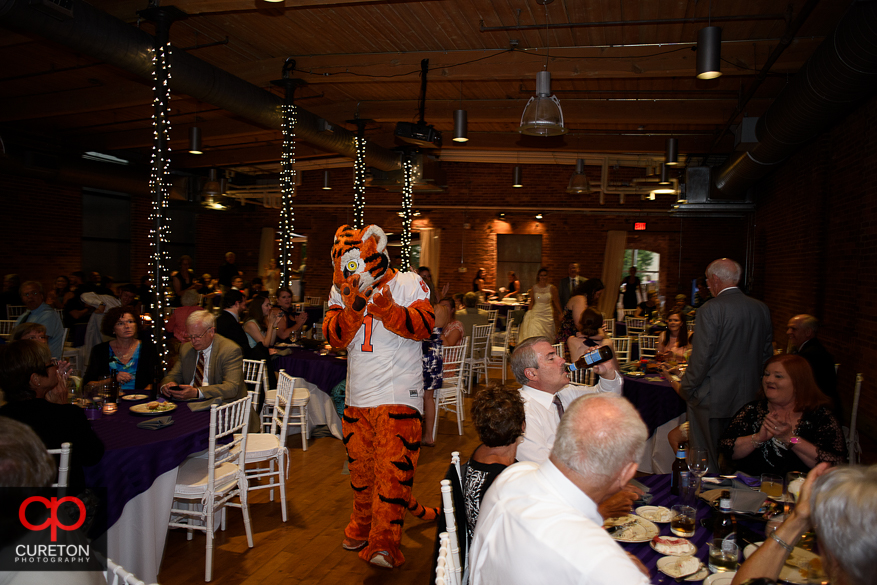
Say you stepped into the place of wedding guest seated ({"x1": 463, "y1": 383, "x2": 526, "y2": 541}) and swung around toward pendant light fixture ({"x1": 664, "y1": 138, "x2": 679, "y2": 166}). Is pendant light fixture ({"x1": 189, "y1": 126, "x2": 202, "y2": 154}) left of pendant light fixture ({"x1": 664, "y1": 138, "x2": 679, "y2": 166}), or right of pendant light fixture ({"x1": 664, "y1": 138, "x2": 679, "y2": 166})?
left

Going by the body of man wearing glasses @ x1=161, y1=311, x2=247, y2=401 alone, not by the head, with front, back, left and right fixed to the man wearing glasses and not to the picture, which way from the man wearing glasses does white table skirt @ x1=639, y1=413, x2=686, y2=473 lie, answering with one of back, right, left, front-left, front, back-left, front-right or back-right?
back-left

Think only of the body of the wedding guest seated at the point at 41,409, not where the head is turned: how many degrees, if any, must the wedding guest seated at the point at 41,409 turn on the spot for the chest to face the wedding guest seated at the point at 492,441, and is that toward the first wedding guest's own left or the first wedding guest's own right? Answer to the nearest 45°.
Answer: approximately 90° to the first wedding guest's own right

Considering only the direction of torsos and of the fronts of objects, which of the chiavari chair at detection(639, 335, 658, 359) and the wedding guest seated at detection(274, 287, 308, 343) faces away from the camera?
the chiavari chair

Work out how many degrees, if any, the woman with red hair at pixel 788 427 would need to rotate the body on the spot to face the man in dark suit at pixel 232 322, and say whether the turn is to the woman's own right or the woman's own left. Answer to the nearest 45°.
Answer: approximately 45° to the woman's own right

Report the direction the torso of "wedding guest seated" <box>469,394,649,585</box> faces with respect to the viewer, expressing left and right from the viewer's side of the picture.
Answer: facing away from the viewer and to the right of the viewer

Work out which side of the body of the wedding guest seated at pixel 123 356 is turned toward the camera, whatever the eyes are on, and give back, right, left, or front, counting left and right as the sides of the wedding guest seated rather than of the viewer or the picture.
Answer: front

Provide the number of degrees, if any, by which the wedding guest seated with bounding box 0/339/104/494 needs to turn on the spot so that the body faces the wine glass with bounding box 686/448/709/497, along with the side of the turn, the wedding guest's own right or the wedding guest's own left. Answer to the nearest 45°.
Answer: approximately 90° to the wedding guest's own right

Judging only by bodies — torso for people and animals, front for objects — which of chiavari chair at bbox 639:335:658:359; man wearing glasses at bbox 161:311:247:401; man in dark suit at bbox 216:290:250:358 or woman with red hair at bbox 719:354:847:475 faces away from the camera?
the chiavari chair

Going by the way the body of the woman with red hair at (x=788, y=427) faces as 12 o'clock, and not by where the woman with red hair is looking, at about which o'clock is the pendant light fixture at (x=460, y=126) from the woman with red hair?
The pendant light fixture is roughly at 3 o'clock from the woman with red hair.

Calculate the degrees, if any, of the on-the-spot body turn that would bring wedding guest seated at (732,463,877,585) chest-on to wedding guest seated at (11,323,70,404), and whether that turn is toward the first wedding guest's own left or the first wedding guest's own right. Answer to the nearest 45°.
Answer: approximately 45° to the first wedding guest's own left

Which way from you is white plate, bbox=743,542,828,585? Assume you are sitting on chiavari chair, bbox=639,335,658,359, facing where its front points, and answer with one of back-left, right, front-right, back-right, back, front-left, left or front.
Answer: front
